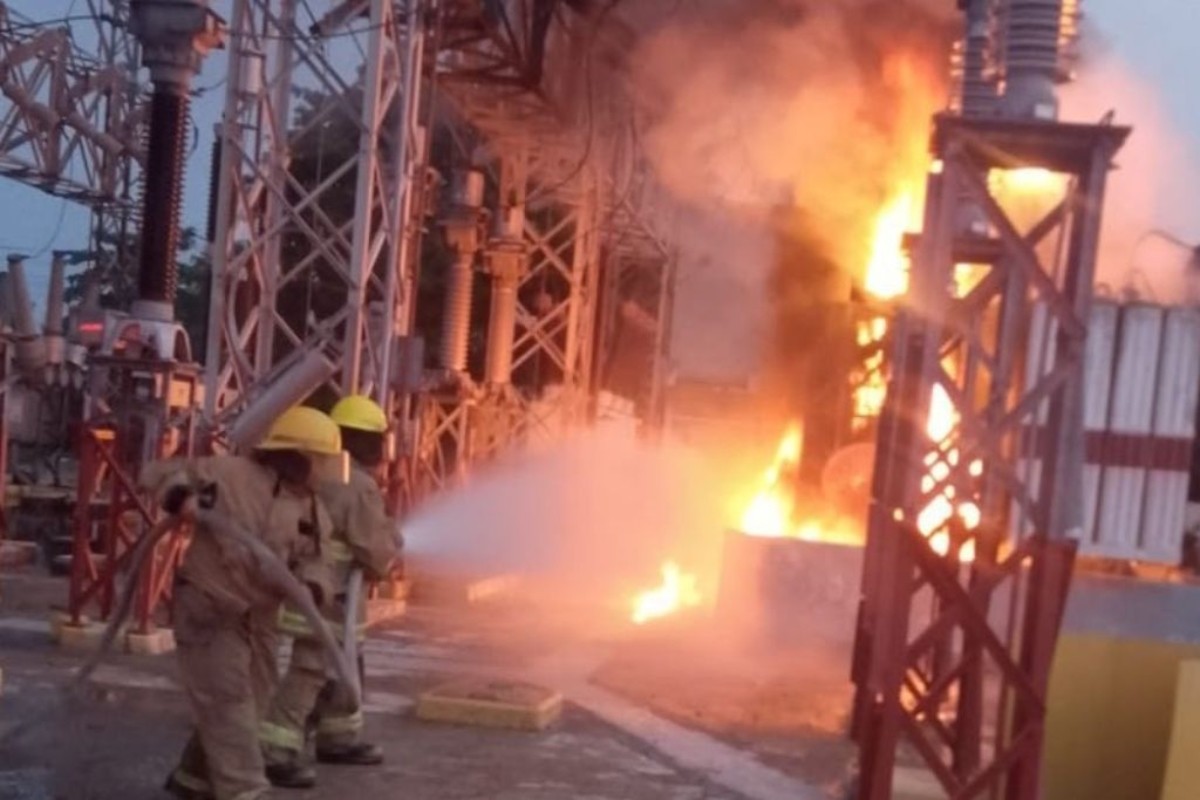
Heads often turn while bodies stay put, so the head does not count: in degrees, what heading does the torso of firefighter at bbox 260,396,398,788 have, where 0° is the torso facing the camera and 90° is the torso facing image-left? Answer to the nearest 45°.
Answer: approximately 270°

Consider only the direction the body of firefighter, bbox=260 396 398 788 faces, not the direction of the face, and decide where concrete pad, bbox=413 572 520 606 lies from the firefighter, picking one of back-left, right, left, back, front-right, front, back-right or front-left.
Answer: left

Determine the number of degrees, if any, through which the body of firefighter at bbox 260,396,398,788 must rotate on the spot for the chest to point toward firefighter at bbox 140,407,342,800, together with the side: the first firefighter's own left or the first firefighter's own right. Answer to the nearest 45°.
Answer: approximately 135° to the first firefighter's own right

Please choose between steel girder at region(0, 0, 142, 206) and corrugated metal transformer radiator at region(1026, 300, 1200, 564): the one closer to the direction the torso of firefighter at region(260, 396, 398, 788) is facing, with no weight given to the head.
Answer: the corrugated metal transformer radiator

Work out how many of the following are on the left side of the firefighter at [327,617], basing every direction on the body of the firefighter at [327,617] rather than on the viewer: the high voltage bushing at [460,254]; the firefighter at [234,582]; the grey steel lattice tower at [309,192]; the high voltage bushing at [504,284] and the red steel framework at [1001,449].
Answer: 3

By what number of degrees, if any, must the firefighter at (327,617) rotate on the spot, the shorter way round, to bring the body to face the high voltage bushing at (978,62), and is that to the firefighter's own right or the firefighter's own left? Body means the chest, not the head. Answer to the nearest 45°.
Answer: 0° — they already face it

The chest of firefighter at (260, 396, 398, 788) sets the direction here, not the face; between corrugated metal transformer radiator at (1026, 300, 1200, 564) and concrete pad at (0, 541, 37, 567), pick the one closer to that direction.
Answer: the corrugated metal transformer radiator

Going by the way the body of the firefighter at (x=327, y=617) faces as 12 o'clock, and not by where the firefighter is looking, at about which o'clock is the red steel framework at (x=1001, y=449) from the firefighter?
The red steel framework is roughly at 1 o'clock from the firefighter.

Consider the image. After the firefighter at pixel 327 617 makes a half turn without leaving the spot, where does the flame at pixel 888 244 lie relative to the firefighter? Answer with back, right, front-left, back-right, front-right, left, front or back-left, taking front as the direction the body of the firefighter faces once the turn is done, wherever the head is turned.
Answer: back-right

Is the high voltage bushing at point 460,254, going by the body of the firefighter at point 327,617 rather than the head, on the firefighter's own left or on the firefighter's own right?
on the firefighter's own left

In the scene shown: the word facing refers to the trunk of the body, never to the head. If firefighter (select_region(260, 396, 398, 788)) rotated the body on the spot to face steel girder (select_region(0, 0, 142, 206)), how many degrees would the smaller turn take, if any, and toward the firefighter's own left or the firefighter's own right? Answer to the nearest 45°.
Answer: approximately 90° to the firefighter's own left
